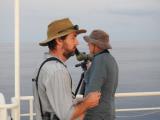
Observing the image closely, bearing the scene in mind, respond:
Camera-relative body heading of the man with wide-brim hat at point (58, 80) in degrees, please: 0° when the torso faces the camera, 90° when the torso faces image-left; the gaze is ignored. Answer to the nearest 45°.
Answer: approximately 270°

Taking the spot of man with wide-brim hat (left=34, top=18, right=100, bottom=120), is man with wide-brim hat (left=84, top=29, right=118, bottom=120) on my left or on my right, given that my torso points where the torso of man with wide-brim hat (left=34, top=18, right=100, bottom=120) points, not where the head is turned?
on my left

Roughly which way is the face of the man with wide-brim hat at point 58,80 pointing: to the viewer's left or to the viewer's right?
to the viewer's right
